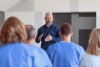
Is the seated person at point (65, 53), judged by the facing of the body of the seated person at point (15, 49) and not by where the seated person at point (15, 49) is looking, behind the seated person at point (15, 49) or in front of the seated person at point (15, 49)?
in front

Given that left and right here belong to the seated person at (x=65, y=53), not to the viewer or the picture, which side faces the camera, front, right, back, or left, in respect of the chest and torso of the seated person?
back

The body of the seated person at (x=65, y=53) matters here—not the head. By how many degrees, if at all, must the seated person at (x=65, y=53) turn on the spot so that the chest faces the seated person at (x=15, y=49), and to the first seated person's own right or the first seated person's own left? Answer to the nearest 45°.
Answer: approximately 135° to the first seated person's own left

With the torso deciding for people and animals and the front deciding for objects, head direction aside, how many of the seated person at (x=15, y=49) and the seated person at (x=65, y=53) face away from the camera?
2

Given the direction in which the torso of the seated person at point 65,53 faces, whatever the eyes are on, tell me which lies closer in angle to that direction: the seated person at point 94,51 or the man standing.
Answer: the man standing

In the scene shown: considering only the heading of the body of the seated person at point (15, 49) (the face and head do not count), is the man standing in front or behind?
in front

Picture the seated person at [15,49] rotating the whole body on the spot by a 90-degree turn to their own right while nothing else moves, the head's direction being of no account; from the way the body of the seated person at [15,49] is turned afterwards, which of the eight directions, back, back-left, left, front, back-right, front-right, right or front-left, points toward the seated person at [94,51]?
front

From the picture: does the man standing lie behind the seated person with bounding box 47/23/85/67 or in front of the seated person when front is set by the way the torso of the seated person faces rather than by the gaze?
in front

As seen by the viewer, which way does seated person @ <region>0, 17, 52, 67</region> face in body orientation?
away from the camera
